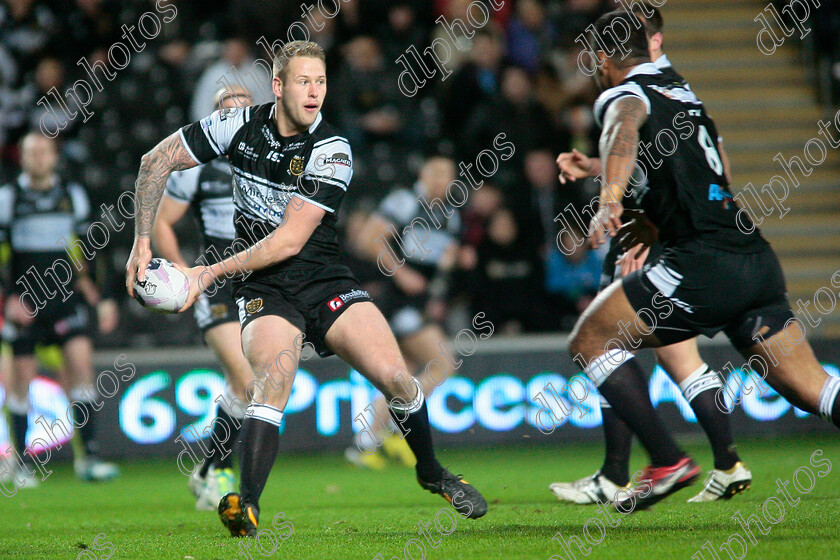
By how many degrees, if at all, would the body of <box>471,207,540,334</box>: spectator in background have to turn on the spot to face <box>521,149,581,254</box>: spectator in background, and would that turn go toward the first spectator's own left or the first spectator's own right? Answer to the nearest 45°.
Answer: approximately 135° to the first spectator's own left

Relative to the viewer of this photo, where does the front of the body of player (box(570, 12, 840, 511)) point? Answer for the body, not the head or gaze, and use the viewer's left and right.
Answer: facing away from the viewer and to the left of the viewer
